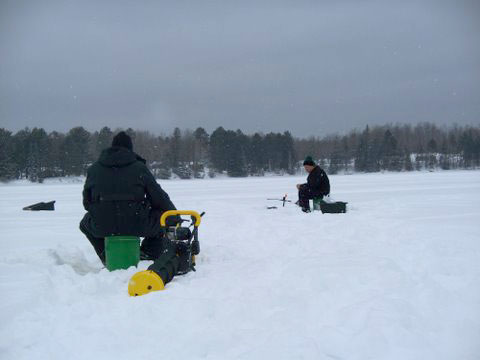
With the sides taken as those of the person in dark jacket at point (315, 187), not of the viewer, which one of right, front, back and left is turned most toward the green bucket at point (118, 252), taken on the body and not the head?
left

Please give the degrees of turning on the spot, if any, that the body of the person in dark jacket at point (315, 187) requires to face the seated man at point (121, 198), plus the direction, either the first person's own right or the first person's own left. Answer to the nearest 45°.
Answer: approximately 90° to the first person's own left

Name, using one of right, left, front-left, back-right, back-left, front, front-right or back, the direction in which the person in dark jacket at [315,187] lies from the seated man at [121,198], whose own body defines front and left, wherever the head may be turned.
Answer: front-right

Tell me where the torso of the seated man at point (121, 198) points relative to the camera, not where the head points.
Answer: away from the camera

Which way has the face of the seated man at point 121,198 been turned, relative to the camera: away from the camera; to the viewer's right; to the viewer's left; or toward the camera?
away from the camera

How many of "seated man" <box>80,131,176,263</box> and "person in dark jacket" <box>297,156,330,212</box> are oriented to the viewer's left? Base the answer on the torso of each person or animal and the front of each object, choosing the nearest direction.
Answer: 1

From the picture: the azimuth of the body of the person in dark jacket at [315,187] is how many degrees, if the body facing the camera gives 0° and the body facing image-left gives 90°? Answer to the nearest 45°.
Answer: approximately 90°
